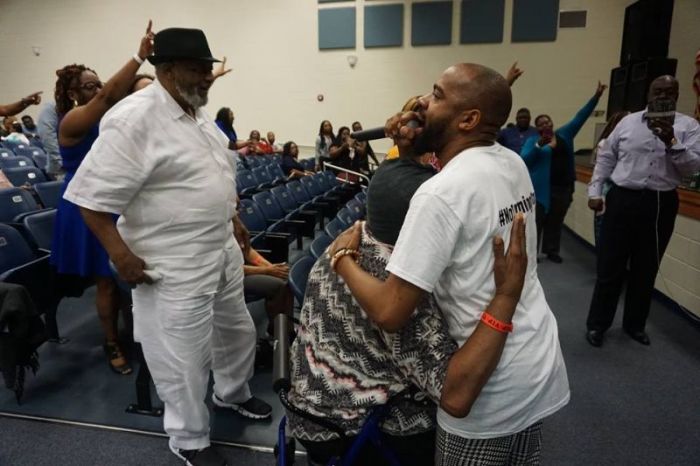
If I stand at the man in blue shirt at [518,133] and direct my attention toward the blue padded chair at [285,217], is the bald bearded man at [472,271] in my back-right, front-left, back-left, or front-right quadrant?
front-left

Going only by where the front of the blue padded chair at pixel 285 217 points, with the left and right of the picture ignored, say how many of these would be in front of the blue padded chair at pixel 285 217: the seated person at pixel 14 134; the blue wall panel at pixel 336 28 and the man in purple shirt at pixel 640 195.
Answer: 1

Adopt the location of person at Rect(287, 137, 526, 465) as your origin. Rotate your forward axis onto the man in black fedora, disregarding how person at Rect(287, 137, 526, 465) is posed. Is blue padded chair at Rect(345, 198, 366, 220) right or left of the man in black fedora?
right

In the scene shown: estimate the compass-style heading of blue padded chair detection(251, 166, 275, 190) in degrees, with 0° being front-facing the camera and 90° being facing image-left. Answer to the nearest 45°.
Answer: approximately 315°

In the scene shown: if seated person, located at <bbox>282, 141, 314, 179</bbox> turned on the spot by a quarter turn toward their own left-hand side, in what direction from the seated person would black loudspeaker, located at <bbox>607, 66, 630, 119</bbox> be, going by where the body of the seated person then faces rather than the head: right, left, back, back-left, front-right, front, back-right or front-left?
front-right

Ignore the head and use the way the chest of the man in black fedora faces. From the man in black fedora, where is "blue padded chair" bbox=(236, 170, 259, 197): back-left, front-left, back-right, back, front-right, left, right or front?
back-left

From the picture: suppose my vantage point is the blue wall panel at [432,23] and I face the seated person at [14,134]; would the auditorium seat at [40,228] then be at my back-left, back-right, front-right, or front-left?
front-left

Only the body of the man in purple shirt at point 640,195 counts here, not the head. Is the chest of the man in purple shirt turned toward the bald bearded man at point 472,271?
yes

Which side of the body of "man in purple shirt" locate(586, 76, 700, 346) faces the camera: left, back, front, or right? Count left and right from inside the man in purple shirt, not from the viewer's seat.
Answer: front

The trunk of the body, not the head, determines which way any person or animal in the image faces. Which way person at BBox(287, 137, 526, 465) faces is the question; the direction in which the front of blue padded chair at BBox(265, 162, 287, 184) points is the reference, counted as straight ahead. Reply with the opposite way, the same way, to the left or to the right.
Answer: to the left

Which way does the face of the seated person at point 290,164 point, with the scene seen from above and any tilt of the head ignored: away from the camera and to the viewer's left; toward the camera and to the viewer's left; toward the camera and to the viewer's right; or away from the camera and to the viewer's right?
toward the camera and to the viewer's right

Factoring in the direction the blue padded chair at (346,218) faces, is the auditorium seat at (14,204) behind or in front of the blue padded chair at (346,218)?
behind

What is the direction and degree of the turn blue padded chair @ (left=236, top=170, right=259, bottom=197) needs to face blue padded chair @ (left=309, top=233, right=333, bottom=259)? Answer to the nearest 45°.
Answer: approximately 45° to its right

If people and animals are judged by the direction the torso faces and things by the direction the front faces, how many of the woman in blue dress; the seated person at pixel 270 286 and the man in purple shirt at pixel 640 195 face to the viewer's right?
2

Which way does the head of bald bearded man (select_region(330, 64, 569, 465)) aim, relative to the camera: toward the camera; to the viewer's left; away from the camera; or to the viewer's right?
to the viewer's left

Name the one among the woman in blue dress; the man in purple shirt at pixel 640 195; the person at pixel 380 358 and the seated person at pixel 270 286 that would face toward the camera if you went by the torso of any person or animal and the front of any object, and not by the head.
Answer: the man in purple shirt
